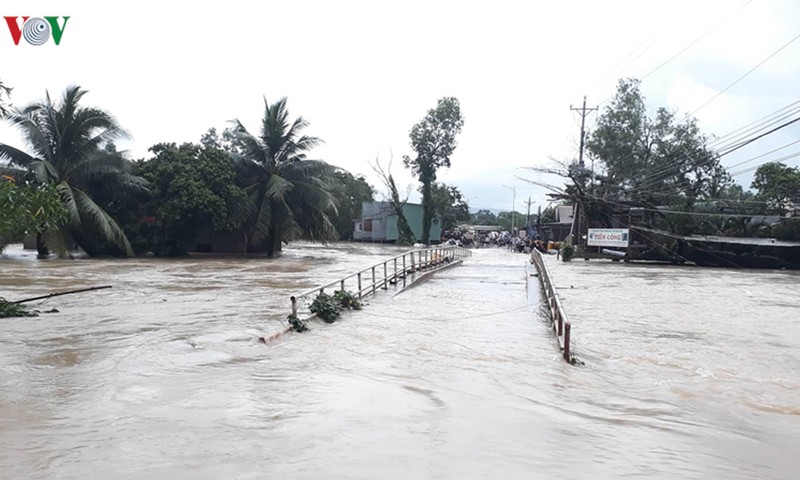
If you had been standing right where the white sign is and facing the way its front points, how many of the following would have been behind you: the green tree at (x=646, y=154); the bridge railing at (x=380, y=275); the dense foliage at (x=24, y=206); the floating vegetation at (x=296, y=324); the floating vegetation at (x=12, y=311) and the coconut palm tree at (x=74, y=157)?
1

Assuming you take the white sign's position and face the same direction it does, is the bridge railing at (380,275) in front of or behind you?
in front

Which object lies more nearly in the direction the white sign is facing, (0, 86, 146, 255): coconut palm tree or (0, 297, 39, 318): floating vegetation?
the floating vegetation

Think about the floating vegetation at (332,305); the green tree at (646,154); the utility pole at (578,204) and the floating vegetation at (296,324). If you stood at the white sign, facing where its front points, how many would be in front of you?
2

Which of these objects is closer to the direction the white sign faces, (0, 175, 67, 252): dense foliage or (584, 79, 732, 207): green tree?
the dense foliage

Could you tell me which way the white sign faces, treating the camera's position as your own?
facing the viewer

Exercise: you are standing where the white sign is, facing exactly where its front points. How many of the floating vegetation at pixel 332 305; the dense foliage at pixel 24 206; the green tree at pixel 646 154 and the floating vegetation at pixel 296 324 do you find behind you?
1

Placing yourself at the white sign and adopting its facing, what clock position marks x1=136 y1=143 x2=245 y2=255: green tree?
The green tree is roughly at 2 o'clock from the white sign.

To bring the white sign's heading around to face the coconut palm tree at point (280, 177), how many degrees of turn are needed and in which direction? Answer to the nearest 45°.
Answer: approximately 90° to its right

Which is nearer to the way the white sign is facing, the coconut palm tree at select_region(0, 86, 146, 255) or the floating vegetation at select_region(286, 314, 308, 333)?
the floating vegetation

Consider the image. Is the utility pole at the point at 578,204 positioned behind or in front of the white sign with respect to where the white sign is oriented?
behind

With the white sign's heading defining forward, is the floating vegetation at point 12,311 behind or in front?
in front

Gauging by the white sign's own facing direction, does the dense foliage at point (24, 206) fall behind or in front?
in front

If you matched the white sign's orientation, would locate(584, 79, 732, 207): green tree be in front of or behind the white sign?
behind

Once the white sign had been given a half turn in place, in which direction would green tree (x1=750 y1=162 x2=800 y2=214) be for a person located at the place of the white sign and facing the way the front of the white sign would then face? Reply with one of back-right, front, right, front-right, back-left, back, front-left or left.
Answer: front-right
